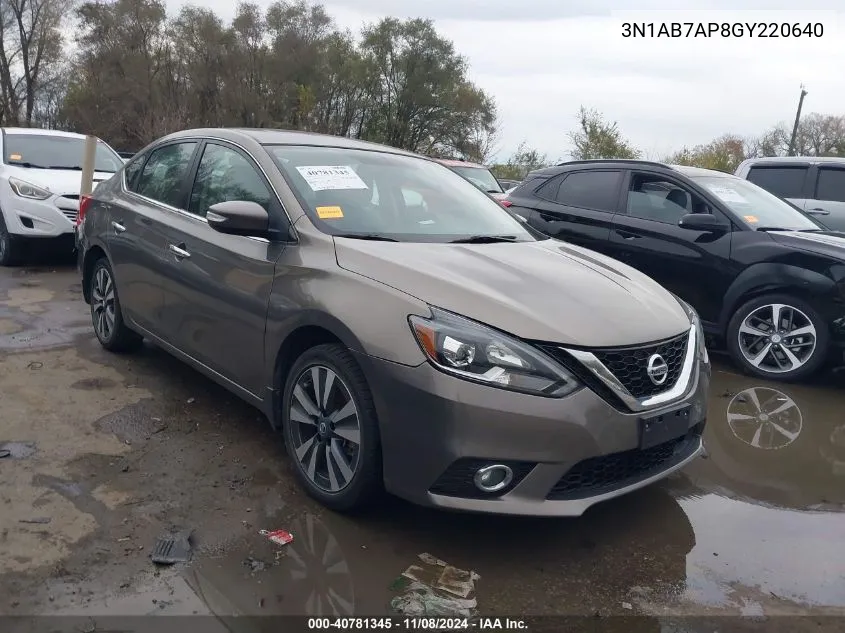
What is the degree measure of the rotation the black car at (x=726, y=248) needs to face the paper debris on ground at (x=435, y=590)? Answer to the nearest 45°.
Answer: approximately 45° to its right

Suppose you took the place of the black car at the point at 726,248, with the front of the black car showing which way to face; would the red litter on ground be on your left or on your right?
on your right

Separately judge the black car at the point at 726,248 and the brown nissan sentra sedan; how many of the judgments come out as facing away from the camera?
0

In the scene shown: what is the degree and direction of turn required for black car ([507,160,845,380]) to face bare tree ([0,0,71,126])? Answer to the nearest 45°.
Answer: approximately 180°

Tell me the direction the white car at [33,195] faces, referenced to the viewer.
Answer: facing the viewer and to the right of the viewer
